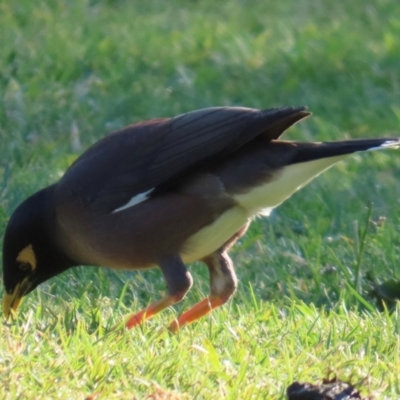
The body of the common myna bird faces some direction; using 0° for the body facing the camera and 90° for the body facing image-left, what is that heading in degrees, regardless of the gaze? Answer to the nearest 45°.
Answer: approximately 90°
